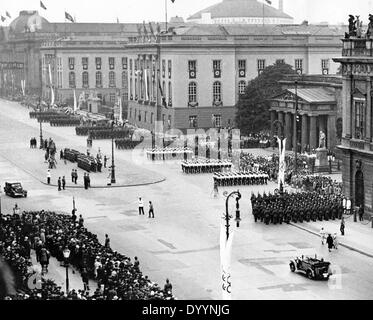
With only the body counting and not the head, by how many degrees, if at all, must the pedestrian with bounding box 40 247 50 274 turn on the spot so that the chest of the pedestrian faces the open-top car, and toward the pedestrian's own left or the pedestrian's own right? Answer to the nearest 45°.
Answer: approximately 90° to the pedestrian's own right

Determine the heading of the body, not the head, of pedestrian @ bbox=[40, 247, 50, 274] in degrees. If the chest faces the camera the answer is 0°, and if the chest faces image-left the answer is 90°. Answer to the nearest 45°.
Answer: approximately 180°

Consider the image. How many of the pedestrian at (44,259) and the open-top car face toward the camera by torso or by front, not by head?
0

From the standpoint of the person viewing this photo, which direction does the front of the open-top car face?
facing away from the viewer and to the left of the viewer

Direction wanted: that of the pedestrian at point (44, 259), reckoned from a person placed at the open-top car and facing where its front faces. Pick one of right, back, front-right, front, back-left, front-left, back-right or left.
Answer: front-left
